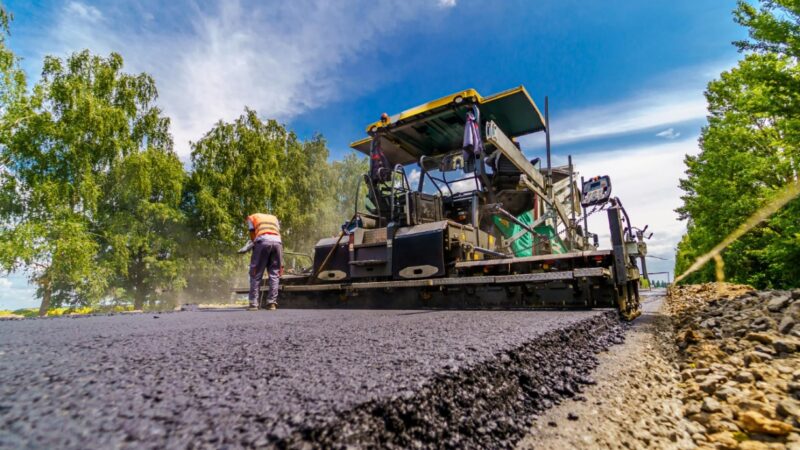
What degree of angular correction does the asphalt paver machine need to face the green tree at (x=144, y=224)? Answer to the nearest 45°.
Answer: approximately 90° to its left

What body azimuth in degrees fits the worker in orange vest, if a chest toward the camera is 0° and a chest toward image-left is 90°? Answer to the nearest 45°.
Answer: approximately 135°

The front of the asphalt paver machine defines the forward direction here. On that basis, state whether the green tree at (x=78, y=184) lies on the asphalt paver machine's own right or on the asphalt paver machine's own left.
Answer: on the asphalt paver machine's own left

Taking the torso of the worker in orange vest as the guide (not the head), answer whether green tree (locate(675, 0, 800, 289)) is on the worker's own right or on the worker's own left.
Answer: on the worker's own right

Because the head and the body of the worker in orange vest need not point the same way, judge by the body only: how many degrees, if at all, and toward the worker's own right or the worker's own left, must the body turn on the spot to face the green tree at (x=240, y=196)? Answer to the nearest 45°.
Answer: approximately 45° to the worker's own right

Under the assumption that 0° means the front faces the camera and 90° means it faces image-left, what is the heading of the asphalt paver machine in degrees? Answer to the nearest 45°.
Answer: approximately 225°

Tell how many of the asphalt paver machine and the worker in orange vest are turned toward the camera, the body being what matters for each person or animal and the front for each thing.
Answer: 0

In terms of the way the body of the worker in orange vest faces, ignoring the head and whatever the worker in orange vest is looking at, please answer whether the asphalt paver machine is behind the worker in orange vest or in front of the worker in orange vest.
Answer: in front

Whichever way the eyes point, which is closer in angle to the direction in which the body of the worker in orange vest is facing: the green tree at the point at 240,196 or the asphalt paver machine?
the green tree

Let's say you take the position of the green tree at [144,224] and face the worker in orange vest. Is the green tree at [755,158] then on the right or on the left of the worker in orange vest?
left
